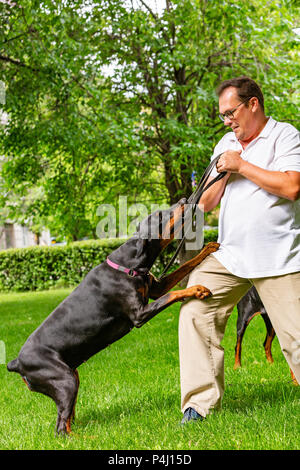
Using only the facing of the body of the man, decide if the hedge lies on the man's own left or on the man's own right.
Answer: on the man's own right

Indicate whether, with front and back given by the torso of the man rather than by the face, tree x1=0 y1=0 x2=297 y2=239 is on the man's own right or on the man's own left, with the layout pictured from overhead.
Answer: on the man's own right

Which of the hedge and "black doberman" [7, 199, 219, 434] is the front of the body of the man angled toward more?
the black doberman

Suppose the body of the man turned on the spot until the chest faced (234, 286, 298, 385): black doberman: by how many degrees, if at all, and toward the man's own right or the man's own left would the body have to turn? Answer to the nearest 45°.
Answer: approximately 135° to the man's own right

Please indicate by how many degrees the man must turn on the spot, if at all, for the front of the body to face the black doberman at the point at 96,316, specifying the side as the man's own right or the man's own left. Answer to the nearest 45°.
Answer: approximately 45° to the man's own right

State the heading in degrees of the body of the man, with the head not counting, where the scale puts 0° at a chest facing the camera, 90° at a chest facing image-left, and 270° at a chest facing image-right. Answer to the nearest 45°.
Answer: approximately 45°

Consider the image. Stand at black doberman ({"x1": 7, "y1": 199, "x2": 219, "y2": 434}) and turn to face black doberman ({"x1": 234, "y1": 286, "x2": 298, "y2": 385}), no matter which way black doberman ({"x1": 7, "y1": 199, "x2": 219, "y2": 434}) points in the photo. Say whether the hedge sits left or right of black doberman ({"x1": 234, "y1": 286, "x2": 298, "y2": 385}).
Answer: left

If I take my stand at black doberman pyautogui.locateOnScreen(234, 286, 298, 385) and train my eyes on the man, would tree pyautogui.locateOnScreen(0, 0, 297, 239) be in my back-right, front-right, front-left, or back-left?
back-right
